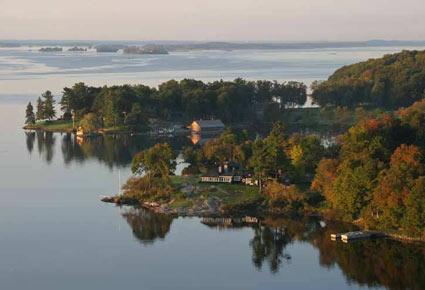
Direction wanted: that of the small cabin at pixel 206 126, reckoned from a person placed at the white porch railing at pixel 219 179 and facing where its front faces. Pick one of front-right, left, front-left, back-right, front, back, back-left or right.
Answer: back

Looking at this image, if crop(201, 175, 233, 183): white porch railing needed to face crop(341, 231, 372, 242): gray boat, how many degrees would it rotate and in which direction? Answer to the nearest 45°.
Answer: approximately 45° to its left

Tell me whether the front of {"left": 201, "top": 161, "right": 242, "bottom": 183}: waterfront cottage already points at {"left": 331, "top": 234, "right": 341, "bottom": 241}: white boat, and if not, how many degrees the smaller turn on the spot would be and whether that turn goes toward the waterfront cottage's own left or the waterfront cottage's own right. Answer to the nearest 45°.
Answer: approximately 45° to the waterfront cottage's own left

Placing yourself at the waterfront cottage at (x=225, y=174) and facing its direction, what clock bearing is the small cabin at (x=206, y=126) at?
The small cabin is roughly at 6 o'clock from the waterfront cottage.

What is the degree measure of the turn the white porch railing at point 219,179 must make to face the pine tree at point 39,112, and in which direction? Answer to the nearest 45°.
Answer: approximately 135° to its right

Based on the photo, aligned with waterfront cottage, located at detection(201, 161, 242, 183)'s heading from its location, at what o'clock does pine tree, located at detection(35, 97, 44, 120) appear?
The pine tree is roughly at 5 o'clock from the waterfront cottage.

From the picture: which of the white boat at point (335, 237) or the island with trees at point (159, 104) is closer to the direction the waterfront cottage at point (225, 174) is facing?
the white boat

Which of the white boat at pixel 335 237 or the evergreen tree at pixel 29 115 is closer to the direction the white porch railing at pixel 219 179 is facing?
the white boat

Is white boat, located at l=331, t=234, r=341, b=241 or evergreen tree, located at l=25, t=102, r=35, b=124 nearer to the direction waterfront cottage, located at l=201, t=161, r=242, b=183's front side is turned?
the white boat

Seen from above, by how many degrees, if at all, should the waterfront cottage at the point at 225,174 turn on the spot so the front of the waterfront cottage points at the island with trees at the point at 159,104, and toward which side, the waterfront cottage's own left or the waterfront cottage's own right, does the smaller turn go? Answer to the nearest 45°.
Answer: approximately 180°

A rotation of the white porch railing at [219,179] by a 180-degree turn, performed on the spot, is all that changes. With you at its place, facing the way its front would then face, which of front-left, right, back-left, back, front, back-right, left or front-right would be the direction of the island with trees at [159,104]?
front

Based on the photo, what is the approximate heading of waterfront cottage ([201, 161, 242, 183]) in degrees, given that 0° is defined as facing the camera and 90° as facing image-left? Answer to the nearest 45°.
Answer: approximately 0°

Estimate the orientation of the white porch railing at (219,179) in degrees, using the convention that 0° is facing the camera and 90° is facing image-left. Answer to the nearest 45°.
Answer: approximately 0°
